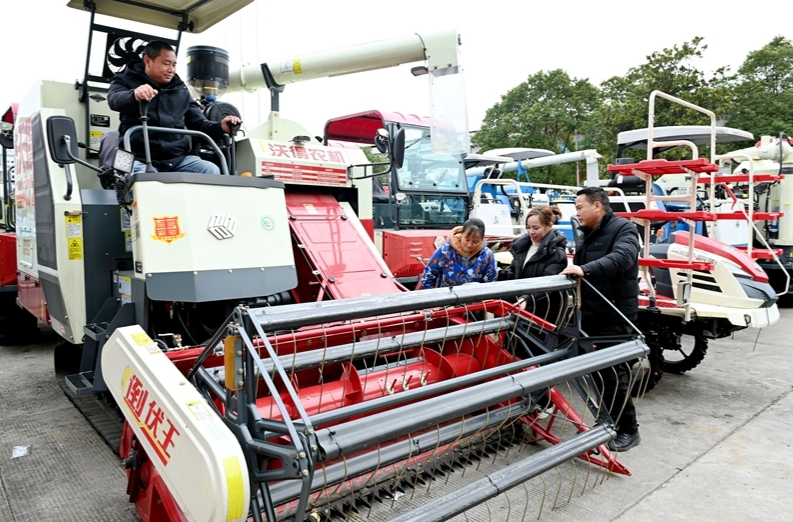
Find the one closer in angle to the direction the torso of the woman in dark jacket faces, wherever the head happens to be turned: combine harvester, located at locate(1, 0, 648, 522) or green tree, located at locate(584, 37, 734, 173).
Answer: the combine harvester

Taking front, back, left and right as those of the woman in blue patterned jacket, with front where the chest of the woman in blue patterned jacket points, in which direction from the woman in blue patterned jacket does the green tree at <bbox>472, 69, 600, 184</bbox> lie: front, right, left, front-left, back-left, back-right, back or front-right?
back

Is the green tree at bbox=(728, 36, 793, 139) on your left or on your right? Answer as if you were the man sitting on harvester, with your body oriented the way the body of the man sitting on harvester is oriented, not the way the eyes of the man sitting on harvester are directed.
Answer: on your left

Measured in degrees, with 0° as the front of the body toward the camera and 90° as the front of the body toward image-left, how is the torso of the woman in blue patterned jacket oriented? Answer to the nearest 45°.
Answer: approximately 0°

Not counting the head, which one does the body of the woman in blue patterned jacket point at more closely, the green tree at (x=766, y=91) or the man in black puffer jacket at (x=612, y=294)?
the man in black puffer jacket

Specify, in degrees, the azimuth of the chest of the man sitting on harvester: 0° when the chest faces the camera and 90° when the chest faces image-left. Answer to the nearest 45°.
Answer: approximately 315°

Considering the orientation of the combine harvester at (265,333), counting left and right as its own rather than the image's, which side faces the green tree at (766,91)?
left

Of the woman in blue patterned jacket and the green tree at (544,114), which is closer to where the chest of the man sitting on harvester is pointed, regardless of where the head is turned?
the woman in blue patterned jacket
